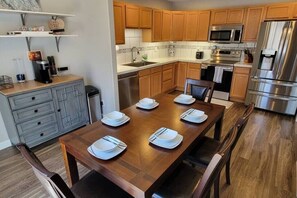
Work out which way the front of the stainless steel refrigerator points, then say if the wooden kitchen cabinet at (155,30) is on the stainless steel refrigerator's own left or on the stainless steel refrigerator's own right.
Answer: on the stainless steel refrigerator's own right

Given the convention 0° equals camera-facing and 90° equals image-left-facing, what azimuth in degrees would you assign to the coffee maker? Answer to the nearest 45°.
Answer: approximately 315°

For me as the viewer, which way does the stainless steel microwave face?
facing the viewer

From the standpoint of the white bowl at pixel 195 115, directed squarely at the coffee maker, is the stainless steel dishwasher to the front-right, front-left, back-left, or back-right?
front-right

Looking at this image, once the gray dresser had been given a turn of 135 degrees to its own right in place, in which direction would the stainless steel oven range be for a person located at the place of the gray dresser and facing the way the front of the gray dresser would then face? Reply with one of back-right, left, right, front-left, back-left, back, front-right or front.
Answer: back

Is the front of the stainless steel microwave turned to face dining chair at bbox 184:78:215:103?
yes

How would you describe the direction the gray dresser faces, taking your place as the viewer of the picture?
facing the viewer and to the right of the viewer

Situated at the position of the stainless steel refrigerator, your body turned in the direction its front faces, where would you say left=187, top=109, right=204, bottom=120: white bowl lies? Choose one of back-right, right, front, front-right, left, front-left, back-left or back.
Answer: front

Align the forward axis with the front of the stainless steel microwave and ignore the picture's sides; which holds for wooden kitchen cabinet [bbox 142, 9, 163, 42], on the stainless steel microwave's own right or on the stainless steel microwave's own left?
on the stainless steel microwave's own right

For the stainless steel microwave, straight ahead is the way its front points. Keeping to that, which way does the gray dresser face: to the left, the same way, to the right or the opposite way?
to the left

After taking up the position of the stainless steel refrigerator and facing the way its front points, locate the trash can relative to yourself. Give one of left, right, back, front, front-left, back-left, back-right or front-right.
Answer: front-right

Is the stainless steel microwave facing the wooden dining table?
yes

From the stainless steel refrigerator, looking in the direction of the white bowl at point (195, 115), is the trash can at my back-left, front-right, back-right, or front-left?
front-right

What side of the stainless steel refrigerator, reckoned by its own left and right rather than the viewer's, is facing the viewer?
front
